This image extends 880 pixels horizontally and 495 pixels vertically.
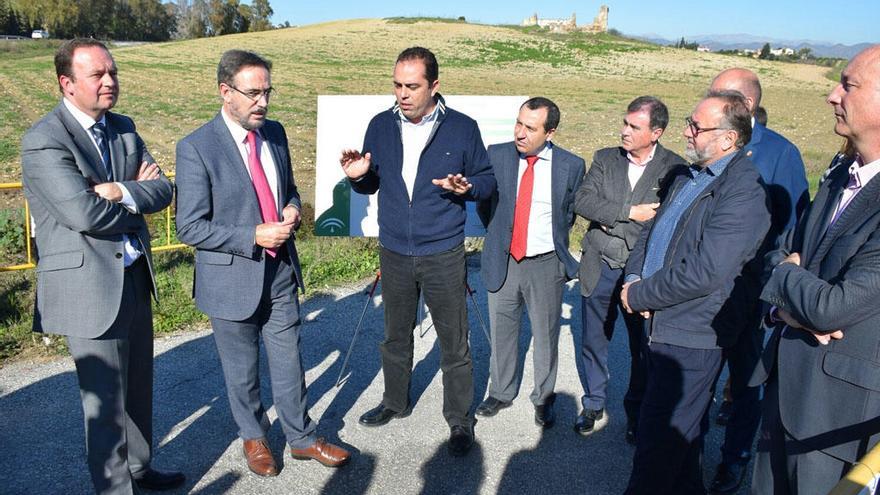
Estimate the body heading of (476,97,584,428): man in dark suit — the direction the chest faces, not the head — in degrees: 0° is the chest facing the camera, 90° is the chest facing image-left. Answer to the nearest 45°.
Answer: approximately 45°

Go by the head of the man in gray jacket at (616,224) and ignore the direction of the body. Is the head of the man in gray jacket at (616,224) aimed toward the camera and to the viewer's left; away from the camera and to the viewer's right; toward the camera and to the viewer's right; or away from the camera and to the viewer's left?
toward the camera and to the viewer's left

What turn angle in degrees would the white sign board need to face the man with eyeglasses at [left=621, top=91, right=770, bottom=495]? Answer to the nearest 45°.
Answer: approximately 45° to its left

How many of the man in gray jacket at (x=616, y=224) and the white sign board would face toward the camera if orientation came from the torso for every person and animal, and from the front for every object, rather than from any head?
2

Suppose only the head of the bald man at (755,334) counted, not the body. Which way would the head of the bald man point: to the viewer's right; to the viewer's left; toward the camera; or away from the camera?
to the viewer's left

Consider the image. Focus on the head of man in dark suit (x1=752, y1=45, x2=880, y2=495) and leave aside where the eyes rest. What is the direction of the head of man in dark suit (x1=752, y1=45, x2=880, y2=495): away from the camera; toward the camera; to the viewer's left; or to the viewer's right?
to the viewer's left

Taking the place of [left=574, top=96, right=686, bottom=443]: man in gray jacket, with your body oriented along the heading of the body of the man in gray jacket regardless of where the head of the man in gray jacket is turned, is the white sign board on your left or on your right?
on your right

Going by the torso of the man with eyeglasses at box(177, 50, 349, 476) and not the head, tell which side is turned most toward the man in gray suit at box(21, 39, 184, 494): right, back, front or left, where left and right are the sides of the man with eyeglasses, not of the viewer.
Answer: right

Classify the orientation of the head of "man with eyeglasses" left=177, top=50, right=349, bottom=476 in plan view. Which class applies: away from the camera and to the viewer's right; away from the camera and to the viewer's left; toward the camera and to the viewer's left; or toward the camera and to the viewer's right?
toward the camera and to the viewer's right

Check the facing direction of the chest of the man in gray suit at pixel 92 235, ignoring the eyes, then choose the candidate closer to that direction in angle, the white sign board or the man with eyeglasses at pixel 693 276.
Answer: the man with eyeglasses
